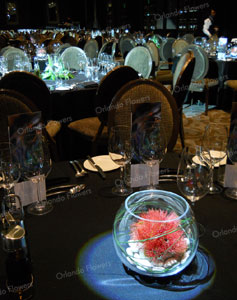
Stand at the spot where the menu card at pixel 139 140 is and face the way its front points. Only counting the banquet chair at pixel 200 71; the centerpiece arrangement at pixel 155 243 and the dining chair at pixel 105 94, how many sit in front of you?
1

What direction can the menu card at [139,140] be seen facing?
toward the camera

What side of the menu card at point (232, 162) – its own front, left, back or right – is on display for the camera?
front

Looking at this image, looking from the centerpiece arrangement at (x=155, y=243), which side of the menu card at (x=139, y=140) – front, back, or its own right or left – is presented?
front

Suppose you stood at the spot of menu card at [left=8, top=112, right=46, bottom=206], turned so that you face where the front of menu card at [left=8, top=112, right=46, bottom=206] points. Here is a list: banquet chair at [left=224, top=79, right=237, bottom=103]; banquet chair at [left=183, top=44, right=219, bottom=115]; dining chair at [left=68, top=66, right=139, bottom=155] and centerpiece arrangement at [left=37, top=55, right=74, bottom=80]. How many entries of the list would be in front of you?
0

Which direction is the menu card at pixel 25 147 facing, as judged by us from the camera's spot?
facing the viewer

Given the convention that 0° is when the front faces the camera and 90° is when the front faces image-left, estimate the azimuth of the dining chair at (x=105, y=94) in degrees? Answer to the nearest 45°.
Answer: approximately 135°
